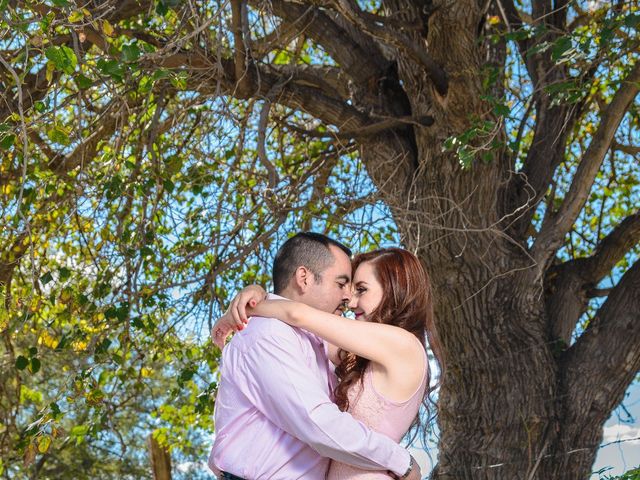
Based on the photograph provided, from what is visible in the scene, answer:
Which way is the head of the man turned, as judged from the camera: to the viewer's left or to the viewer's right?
to the viewer's right

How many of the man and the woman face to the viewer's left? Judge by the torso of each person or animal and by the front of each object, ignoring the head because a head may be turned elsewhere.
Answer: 1

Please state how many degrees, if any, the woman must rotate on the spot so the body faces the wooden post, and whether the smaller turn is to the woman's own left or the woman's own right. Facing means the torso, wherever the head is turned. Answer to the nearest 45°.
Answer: approximately 90° to the woman's own right

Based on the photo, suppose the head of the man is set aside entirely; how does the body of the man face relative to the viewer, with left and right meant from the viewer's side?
facing to the right of the viewer

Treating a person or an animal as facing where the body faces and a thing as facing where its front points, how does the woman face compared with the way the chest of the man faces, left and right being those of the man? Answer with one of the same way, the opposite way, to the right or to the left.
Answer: the opposite way

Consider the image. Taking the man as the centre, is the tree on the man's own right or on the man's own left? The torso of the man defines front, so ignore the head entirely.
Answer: on the man's own left

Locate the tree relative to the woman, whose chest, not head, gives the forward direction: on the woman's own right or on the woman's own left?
on the woman's own right

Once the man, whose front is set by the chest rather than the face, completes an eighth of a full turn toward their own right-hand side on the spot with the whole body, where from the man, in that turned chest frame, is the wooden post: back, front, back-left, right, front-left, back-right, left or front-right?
back-left

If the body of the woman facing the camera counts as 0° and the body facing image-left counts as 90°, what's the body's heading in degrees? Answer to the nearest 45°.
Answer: approximately 90°
